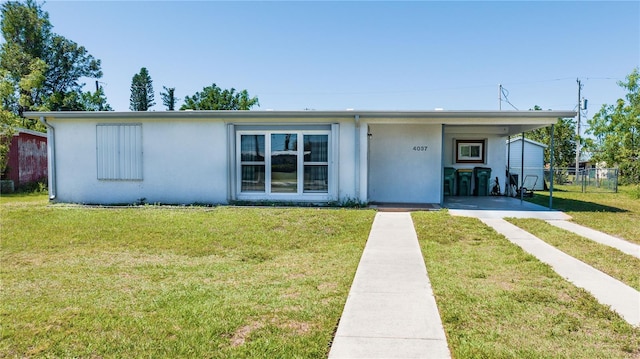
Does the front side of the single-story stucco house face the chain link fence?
no

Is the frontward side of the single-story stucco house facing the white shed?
no

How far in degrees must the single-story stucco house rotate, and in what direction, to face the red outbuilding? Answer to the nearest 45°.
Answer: approximately 135° to its right

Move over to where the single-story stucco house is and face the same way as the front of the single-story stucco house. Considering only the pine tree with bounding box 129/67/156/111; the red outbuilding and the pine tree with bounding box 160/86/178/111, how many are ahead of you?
0

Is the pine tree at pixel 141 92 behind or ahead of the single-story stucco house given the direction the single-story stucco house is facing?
behind

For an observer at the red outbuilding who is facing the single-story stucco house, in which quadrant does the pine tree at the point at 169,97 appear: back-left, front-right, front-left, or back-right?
back-left

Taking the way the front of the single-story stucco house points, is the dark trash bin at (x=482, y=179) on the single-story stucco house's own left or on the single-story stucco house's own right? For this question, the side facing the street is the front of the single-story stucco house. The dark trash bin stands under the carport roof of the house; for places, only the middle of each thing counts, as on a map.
on the single-story stucco house's own left

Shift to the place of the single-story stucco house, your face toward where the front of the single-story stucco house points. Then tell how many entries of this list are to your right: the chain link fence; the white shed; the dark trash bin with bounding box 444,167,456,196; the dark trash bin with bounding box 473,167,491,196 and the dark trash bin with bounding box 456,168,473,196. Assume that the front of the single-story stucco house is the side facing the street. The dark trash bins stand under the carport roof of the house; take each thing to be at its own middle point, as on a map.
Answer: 0

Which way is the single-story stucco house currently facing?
toward the camera

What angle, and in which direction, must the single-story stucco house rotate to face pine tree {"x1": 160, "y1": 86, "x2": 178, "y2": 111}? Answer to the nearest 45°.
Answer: approximately 180°
